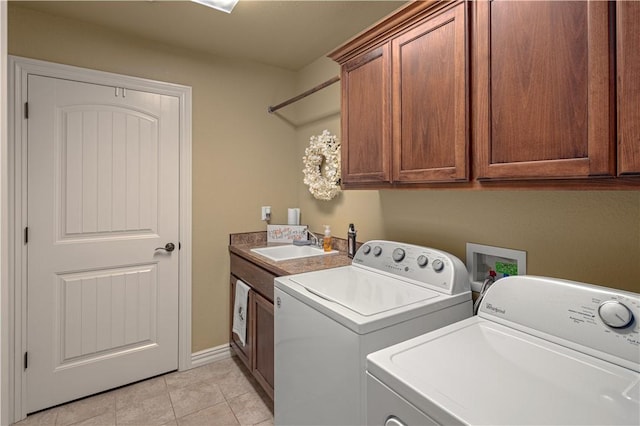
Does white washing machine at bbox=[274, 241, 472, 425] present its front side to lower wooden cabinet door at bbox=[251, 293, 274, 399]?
no

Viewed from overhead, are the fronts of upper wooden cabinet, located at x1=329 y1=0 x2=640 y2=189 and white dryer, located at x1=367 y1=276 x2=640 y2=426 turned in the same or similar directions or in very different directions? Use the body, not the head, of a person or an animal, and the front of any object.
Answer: same or similar directions

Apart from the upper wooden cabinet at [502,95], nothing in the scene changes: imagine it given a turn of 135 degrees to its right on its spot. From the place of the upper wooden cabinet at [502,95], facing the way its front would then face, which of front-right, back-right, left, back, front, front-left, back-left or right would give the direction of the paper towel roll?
front-left

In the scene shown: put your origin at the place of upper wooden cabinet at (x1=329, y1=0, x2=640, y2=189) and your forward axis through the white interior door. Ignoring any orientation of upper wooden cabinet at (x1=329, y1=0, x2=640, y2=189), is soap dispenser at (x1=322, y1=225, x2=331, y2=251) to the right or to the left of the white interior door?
right

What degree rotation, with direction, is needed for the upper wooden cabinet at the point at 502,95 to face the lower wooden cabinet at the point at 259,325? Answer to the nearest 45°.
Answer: approximately 45° to its right

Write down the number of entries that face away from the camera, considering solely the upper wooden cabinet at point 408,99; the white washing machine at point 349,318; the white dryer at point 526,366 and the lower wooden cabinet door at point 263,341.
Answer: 0

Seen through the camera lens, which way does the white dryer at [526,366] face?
facing the viewer and to the left of the viewer

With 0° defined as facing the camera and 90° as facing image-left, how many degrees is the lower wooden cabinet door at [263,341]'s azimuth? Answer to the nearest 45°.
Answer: approximately 90°

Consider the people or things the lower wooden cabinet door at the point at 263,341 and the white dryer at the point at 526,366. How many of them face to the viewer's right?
0

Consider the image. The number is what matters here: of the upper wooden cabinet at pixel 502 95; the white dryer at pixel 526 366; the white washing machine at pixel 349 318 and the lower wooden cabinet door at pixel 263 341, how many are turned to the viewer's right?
0

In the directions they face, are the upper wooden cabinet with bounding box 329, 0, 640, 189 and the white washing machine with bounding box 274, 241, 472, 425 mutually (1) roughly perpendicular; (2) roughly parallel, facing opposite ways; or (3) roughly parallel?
roughly parallel

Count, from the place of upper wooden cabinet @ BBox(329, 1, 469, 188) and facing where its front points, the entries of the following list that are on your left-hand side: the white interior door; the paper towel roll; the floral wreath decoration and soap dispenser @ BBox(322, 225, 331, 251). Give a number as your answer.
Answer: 0

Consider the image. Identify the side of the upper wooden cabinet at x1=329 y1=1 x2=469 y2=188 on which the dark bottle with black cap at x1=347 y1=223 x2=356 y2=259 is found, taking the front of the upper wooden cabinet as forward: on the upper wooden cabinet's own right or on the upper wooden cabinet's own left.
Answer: on the upper wooden cabinet's own right

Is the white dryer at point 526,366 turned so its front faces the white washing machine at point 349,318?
no

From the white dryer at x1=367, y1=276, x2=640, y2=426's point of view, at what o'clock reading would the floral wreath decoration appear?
The floral wreath decoration is roughly at 3 o'clock from the white dryer.

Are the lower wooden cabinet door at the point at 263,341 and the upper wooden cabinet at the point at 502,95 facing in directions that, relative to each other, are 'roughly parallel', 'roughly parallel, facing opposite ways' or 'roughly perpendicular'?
roughly parallel
